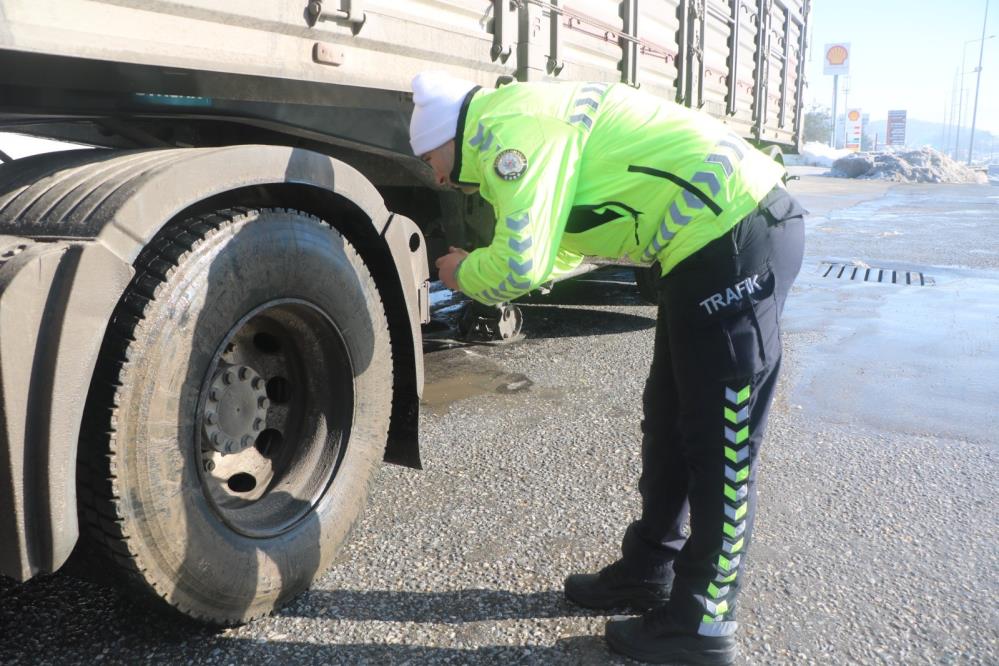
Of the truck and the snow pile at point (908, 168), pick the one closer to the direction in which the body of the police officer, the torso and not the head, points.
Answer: the truck

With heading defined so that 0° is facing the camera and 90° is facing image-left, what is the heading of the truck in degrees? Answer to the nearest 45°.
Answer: approximately 45°

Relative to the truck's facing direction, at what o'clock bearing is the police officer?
The police officer is roughly at 8 o'clock from the truck.

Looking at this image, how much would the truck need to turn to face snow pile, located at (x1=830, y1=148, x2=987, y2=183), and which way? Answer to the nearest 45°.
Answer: approximately 180°

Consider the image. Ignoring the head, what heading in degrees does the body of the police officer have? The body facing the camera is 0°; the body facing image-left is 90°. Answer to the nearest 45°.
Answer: approximately 90°

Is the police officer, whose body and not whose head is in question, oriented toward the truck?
yes
